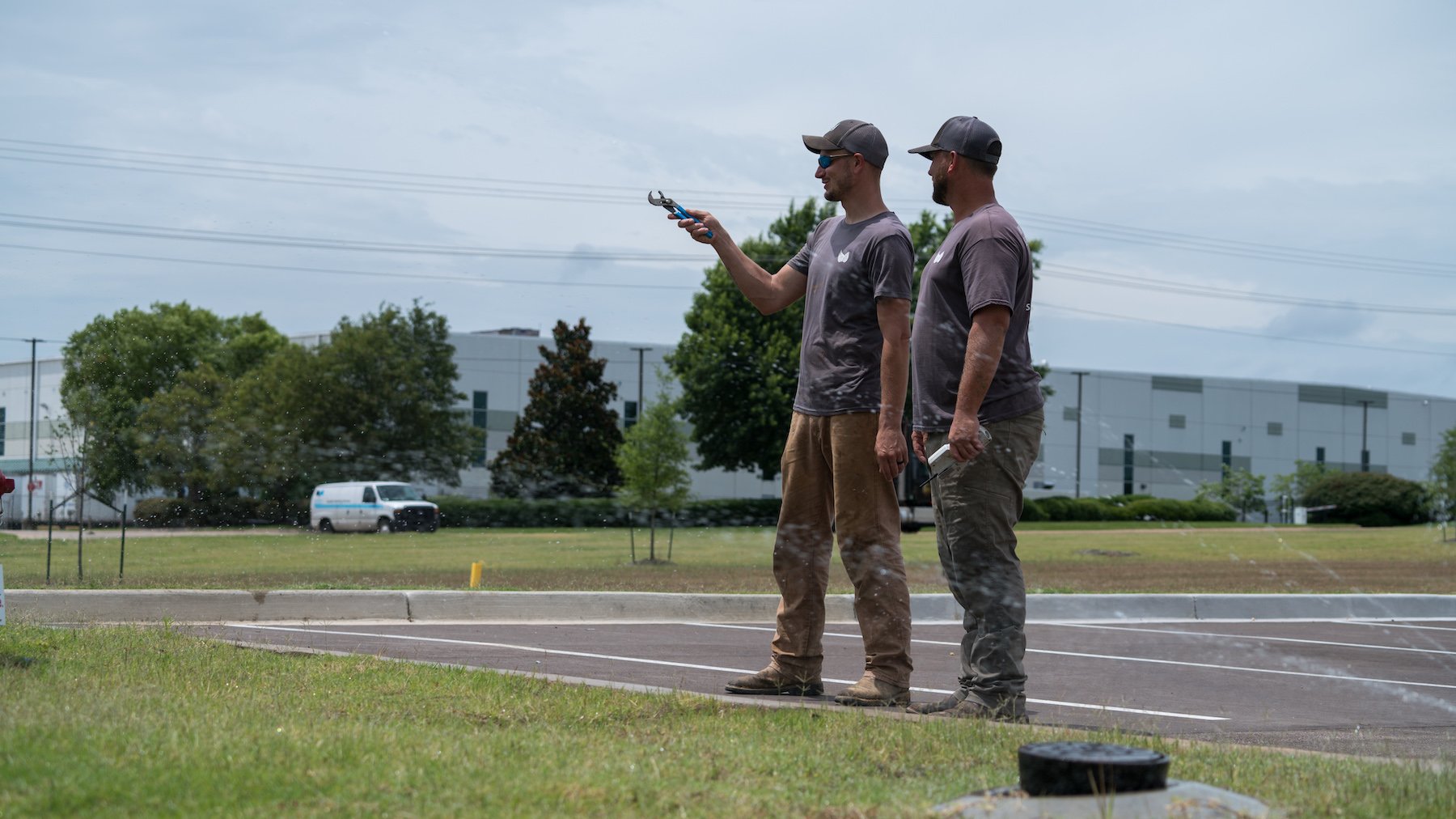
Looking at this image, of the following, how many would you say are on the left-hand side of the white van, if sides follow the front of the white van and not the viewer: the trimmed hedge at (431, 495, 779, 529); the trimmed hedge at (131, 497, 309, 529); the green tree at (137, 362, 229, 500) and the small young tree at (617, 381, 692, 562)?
1

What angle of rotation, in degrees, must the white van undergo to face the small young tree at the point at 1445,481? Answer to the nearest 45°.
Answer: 0° — it already faces it

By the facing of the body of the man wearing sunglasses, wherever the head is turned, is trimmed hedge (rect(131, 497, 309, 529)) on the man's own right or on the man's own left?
on the man's own right

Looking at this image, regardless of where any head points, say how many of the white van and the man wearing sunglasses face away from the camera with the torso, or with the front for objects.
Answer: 0

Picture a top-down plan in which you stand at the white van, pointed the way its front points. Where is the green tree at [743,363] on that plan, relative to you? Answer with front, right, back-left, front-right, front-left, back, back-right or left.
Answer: front-left

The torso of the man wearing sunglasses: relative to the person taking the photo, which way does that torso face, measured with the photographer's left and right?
facing the viewer and to the left of the viewer

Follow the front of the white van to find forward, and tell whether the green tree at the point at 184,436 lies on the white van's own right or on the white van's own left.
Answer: on the white van's own left

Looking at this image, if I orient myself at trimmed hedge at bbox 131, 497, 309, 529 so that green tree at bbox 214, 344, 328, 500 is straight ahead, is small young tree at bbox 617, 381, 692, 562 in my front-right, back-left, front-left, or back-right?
back-right
